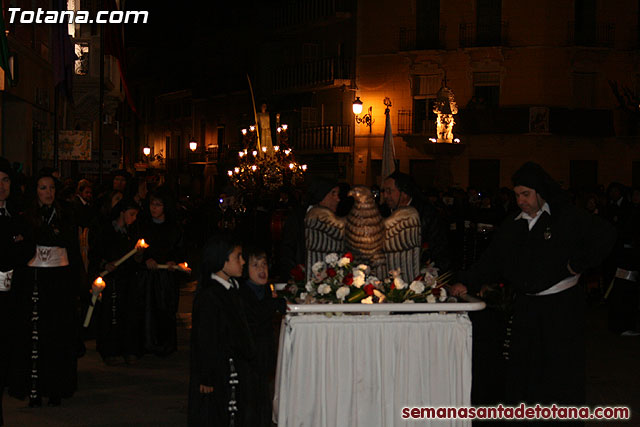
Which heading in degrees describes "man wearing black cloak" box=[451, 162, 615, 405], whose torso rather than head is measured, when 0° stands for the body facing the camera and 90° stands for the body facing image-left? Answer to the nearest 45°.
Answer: approximately 45°

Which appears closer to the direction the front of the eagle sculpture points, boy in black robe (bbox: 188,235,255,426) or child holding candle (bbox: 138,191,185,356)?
the boy in black robe

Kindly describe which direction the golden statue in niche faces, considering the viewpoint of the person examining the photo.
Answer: facing the viewer

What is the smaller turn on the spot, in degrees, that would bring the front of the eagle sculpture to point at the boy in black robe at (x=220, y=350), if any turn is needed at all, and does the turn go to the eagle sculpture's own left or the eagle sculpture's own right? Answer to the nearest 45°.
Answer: approximately 45° to the eagle sculpture's own right

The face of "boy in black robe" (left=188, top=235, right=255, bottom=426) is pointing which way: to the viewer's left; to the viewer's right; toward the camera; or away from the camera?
to the viewer's right

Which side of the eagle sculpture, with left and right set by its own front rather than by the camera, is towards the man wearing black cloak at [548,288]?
left

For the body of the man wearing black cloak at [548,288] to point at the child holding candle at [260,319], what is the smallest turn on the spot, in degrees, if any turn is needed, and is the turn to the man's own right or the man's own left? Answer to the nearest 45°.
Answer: approximately 45° to the man's own right

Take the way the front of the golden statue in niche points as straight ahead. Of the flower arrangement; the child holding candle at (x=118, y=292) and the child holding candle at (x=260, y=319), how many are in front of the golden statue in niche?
3

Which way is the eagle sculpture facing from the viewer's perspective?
toward the camera

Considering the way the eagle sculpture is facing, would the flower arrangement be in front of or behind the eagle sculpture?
in front

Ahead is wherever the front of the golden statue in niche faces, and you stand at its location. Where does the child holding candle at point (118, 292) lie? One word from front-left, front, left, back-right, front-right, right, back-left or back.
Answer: front

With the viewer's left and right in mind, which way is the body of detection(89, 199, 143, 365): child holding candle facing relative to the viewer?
facing the viewer and to the right of the viewer

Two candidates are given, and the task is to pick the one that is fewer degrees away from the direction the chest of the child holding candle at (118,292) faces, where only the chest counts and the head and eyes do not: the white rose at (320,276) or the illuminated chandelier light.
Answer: the white rose
